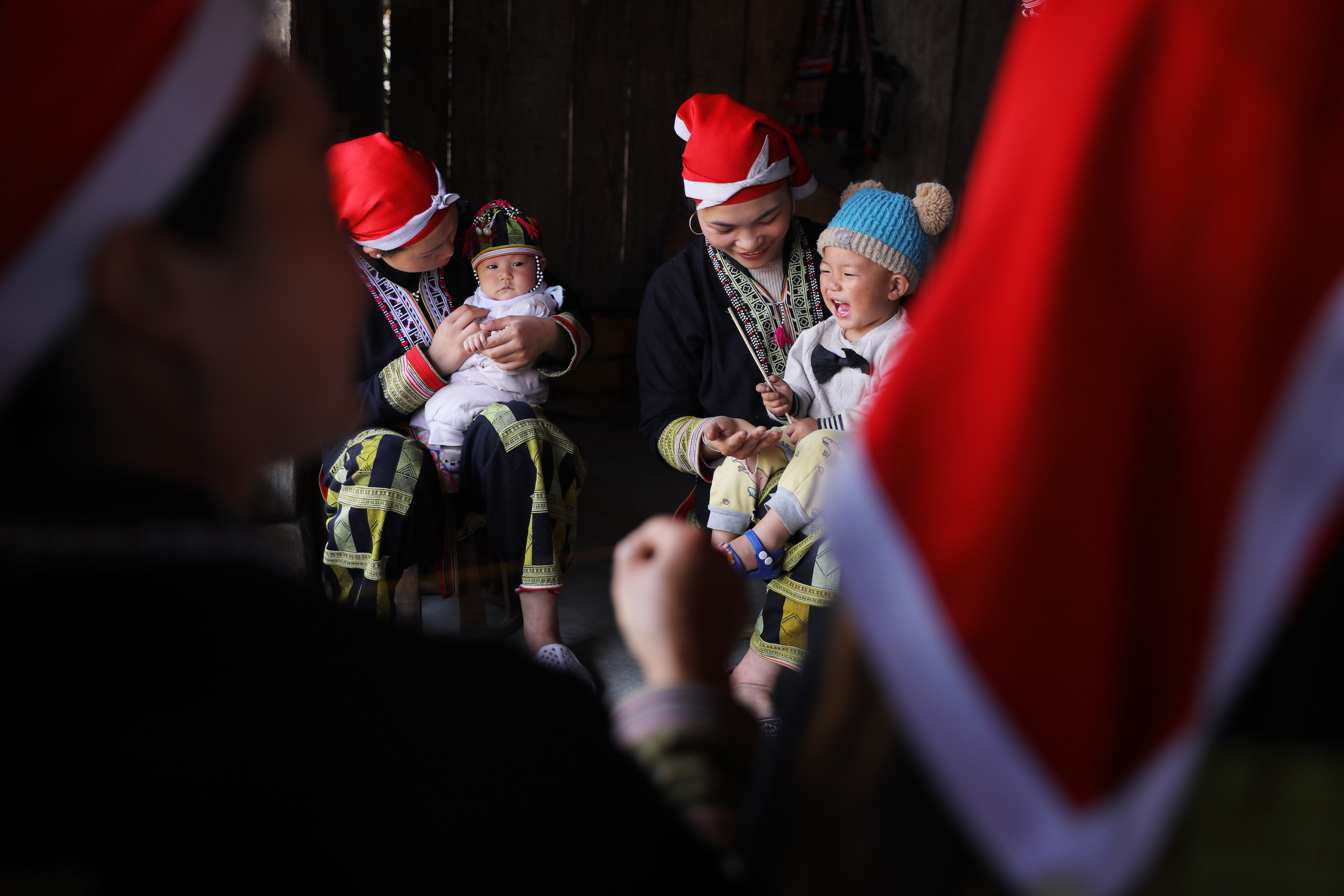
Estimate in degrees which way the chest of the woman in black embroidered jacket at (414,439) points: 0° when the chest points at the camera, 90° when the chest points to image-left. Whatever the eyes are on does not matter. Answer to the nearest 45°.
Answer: approximately 315°

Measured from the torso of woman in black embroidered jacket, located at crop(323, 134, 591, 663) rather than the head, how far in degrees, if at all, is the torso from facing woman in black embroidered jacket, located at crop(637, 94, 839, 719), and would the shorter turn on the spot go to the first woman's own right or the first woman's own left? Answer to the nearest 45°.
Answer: approximately 45° to the first woman's own left
